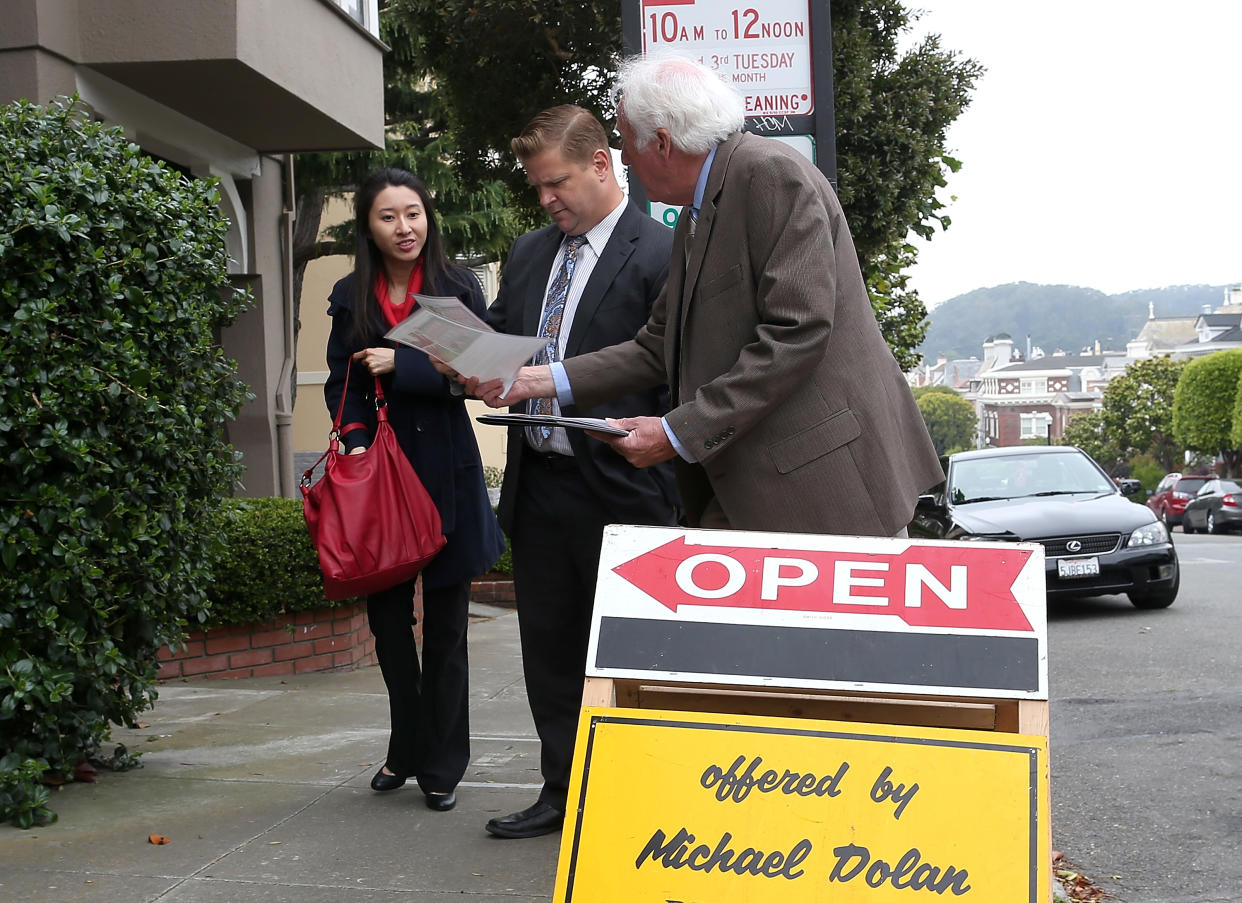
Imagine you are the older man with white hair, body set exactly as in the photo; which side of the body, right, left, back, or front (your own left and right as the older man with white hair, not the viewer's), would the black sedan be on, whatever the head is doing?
right

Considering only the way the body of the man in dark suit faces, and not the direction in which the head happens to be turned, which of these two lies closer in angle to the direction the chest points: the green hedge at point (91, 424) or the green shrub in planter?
the green hedge

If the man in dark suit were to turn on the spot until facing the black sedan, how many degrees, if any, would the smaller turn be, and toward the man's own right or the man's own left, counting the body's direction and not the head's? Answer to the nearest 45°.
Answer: approximately 180°

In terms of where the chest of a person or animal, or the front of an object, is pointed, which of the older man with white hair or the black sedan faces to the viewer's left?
the older man with white hair

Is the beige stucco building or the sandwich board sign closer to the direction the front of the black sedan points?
the sandwich board sign

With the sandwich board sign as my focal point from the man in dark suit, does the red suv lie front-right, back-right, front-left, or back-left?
back-left

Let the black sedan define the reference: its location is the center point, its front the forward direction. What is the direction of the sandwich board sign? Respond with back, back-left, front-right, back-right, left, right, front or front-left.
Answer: front-right

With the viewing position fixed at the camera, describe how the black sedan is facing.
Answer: facing the viewer and to the right of the viewer

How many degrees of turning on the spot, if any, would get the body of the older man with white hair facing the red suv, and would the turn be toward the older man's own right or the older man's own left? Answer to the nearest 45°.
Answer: approximately 90° to the older man's own right

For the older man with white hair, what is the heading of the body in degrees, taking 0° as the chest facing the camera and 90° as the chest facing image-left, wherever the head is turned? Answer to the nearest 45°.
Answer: approximately 90°

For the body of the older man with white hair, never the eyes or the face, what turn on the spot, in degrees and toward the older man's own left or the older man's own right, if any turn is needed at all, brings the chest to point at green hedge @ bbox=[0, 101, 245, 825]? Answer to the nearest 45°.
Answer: approximately 45° to the older man's own right

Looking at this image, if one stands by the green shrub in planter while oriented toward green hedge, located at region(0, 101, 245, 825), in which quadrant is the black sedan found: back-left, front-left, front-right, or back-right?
back-left

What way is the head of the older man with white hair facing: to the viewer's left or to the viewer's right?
to the viewer's left
